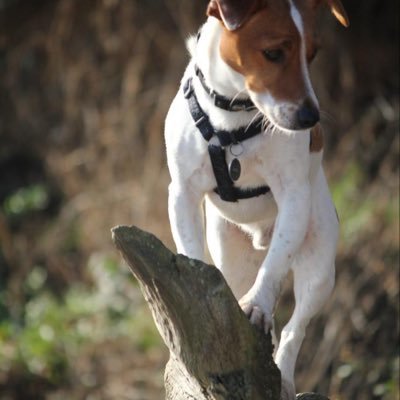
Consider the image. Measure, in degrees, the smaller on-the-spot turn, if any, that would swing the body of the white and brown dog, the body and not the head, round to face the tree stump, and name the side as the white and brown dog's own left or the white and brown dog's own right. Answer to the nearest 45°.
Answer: approximately 45° to the white and brown dog's own right

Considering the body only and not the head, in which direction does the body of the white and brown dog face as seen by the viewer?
toward the camera
